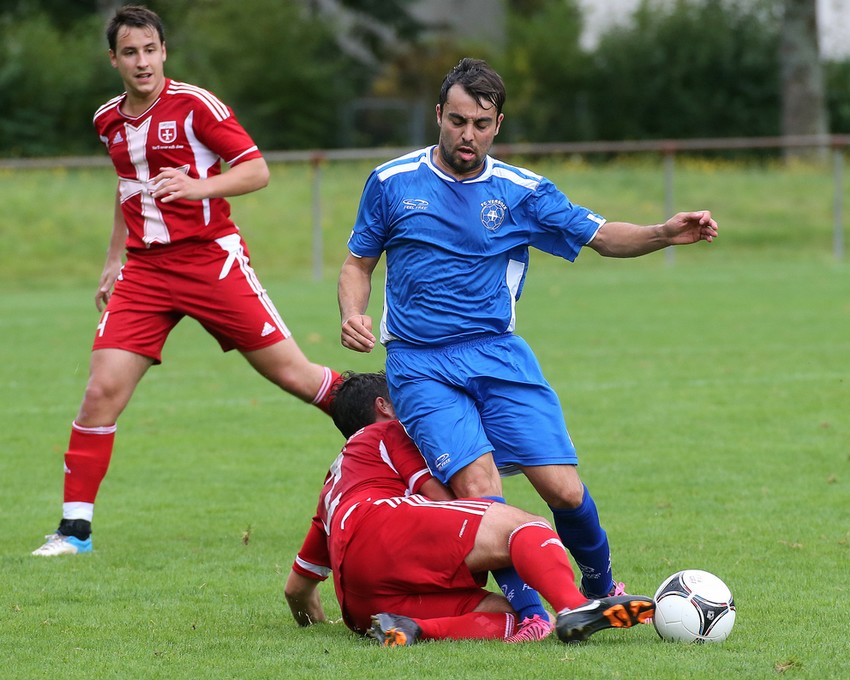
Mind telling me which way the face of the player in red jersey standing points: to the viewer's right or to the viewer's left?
to the viewer's right

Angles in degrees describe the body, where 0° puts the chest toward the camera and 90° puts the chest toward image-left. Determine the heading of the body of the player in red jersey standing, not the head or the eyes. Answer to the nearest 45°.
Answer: approximately 45°

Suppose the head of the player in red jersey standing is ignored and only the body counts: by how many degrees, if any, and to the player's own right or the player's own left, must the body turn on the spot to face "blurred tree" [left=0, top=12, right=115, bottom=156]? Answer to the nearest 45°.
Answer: approximately 135° to the player's own right

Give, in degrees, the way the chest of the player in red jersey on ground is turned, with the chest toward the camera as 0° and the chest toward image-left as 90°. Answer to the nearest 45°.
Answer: approximately 225°

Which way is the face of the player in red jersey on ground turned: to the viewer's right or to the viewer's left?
to the viewer's right

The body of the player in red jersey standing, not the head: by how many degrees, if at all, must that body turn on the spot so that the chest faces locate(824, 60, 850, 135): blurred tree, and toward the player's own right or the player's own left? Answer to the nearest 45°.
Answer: approximately 180°

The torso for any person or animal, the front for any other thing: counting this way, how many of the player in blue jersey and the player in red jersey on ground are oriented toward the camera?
1

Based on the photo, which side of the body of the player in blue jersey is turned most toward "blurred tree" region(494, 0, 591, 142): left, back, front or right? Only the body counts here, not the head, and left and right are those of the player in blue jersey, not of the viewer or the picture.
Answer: back

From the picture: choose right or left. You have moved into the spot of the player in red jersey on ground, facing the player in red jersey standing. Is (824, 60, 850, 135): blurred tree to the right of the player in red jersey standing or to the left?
right

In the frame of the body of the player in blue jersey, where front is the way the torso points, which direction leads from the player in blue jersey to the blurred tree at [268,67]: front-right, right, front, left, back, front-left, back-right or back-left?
back
